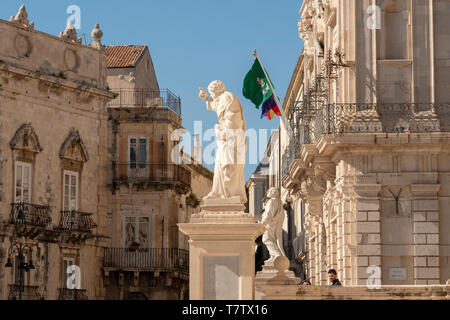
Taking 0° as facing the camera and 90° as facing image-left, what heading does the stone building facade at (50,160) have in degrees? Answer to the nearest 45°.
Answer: approximately 315°

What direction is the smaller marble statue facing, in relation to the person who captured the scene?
facing to the left of the viewer

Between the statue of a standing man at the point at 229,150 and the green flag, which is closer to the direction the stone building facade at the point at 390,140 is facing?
the statue of a standing man

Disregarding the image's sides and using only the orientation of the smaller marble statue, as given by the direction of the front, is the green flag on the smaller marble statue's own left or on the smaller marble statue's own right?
on the smaller marble statue's own right
